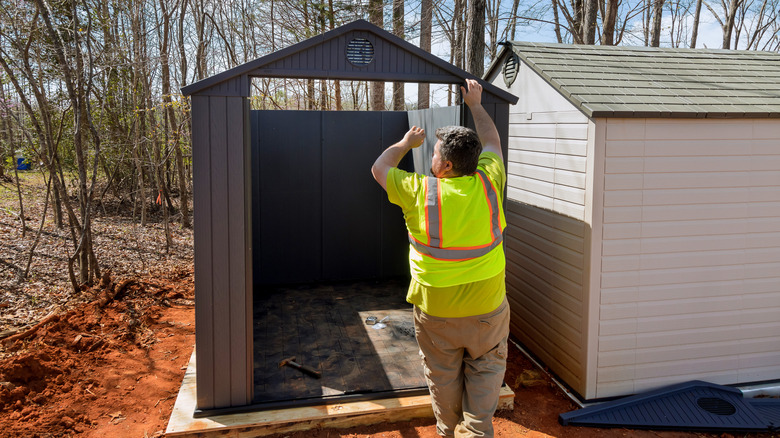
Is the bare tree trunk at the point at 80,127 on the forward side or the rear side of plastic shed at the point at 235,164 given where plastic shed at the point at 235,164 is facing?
on the rear side

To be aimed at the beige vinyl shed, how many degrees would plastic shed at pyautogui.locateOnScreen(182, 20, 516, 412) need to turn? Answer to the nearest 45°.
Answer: approximately 90° to its left

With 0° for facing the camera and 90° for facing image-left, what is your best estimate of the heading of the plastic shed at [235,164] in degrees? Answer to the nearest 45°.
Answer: approximately 0°

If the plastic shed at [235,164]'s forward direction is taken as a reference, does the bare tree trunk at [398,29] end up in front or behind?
behind

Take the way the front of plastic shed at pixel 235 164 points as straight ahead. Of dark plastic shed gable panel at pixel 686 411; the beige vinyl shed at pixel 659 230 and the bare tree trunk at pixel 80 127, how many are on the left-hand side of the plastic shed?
2

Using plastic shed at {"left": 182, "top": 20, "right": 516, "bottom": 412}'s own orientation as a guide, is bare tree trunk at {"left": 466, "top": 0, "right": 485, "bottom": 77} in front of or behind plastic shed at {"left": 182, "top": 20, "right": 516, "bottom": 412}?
behind

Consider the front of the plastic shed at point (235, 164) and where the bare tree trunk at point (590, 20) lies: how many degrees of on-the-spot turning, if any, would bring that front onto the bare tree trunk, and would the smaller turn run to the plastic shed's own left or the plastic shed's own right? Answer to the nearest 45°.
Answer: approximately 135° to the plastic shed's own left

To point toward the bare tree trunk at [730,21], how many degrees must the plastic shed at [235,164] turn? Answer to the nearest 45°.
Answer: approximately 135° to its left

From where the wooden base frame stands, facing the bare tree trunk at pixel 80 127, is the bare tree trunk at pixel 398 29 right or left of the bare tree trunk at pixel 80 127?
right
